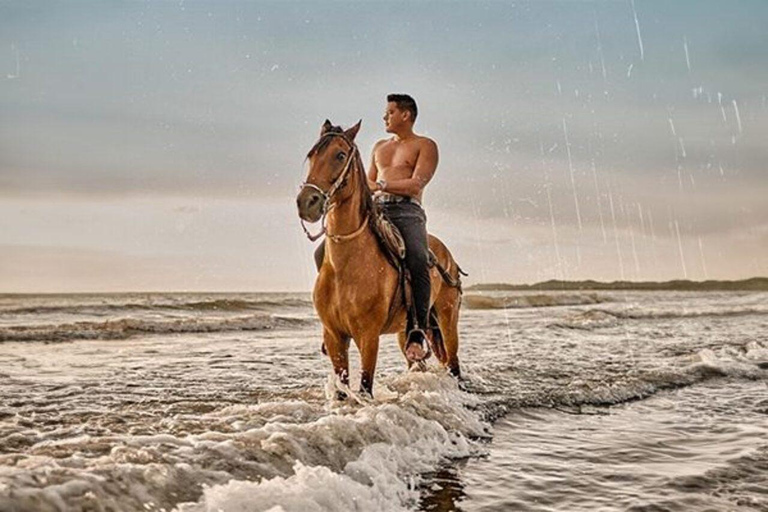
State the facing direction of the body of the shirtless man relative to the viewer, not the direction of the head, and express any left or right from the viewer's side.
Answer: facing the viewer and to the left of the viewer

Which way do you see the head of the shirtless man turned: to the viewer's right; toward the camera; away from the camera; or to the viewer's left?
to the viewer's left

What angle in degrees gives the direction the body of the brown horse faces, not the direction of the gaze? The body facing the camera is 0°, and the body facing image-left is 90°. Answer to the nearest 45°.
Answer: approximately 45°
